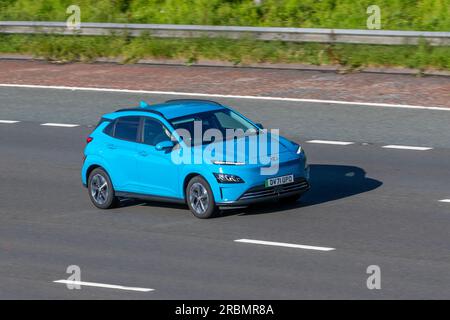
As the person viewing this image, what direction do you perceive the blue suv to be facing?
facing the viewer and to the right of the viewer
